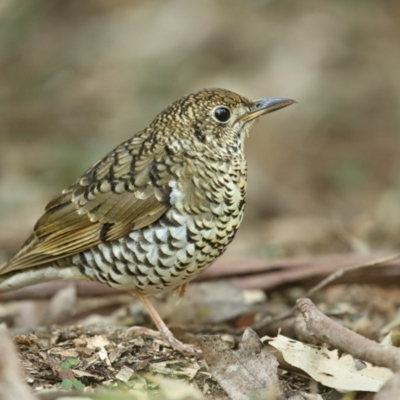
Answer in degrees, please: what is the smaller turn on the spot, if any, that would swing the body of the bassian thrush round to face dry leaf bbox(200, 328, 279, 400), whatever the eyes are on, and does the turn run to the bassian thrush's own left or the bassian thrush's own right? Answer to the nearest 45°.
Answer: approximately 90° to the bassian thrush's own right

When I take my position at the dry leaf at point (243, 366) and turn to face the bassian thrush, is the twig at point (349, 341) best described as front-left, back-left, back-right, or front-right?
back-right

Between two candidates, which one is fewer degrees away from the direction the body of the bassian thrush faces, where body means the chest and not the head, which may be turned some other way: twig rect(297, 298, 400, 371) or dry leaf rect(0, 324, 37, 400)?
the twig

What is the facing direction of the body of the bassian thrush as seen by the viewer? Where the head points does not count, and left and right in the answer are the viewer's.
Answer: facing to the right of the viewer

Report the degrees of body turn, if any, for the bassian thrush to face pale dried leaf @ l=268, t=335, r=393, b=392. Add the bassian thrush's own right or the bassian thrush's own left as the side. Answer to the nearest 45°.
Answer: approximately 45° to the bassian thrush's own right

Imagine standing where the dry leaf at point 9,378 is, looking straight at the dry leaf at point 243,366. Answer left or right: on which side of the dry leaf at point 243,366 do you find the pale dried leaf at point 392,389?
right

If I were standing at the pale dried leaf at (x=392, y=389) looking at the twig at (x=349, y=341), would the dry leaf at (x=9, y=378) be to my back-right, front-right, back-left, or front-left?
front-left

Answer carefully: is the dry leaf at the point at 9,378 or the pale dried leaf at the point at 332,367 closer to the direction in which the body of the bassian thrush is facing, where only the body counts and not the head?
the pale dried leaf

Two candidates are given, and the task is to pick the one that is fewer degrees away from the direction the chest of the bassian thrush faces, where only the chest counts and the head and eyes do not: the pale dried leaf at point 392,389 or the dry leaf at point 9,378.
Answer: the pale dried leaf

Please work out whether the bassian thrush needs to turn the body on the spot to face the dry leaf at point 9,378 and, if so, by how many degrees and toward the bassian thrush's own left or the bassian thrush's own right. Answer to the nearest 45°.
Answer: approximately 135° to the bassian thrush's own right
